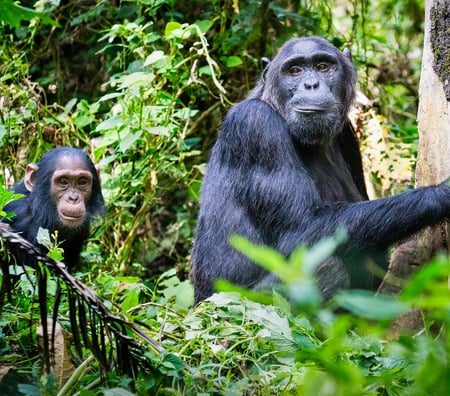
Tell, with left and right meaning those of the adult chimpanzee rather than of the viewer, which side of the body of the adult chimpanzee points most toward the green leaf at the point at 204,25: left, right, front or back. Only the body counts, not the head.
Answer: back

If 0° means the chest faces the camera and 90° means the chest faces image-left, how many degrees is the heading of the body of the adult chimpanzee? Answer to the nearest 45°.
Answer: approximately 315°

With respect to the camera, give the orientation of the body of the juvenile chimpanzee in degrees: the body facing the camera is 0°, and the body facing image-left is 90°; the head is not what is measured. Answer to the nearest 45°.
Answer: approximately 315°

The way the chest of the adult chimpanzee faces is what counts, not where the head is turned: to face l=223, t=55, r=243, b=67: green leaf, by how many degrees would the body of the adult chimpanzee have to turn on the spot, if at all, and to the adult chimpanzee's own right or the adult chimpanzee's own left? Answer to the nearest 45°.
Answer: approximately 135° to the adult chimpanzee's own left
